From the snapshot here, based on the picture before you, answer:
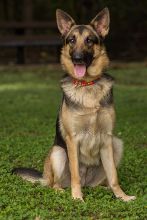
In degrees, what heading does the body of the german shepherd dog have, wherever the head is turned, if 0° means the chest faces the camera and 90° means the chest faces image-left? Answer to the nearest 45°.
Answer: approximately 0°

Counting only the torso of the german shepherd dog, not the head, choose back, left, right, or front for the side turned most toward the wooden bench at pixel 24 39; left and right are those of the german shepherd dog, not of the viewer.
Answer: back
